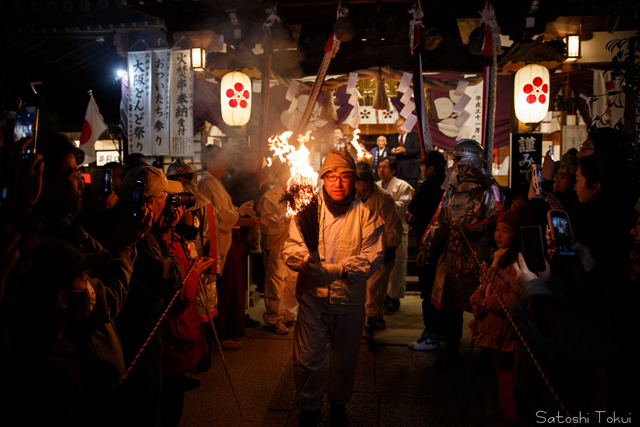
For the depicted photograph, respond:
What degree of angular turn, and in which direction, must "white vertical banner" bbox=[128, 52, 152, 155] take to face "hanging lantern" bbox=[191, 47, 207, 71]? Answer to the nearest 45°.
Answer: approximately 45° to its left

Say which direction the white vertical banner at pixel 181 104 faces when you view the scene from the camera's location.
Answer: facing the viewer

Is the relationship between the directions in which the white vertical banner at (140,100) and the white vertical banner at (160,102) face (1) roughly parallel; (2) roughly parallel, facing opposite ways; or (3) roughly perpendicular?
roughly parallel

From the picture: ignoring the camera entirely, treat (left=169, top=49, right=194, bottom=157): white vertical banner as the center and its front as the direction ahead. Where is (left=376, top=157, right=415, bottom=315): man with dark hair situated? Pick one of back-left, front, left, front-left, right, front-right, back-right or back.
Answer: front-left

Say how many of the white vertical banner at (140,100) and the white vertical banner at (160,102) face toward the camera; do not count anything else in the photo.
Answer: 2

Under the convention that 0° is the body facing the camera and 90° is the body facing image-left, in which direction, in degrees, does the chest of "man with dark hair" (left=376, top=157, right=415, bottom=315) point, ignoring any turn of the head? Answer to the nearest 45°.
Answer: approximately 45°

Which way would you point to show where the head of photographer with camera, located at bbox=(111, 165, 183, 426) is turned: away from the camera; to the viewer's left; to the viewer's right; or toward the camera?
to the viewer's right

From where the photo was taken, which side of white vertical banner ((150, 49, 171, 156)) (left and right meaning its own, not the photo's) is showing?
front

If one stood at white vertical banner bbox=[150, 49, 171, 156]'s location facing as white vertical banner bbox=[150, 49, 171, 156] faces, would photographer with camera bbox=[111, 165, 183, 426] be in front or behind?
in front

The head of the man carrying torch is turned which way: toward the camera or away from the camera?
toward the camera

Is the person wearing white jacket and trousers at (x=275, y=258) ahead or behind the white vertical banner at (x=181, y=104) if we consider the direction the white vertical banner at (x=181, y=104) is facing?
ahead

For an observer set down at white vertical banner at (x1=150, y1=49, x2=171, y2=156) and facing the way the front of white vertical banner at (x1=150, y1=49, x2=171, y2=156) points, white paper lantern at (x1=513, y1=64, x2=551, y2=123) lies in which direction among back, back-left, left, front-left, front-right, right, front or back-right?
front-left

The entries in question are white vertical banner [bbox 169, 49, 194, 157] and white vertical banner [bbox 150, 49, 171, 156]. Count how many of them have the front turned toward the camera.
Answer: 2
